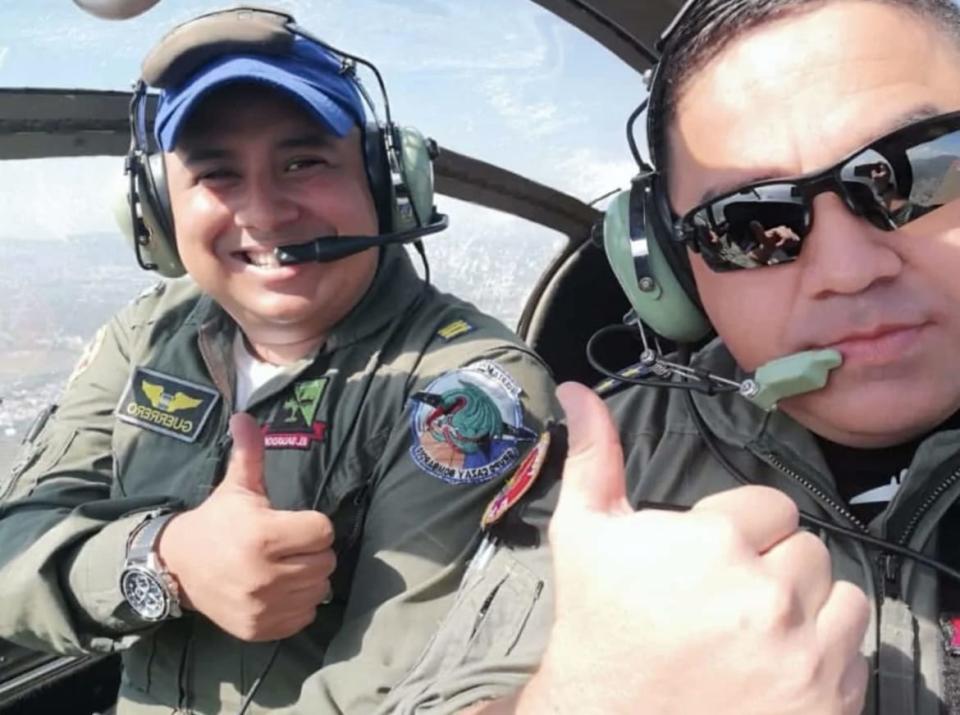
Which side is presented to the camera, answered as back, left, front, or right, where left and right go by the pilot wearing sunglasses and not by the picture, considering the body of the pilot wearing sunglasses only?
front

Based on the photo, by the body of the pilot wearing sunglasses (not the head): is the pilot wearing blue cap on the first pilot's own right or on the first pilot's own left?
on the first pilot's own right
